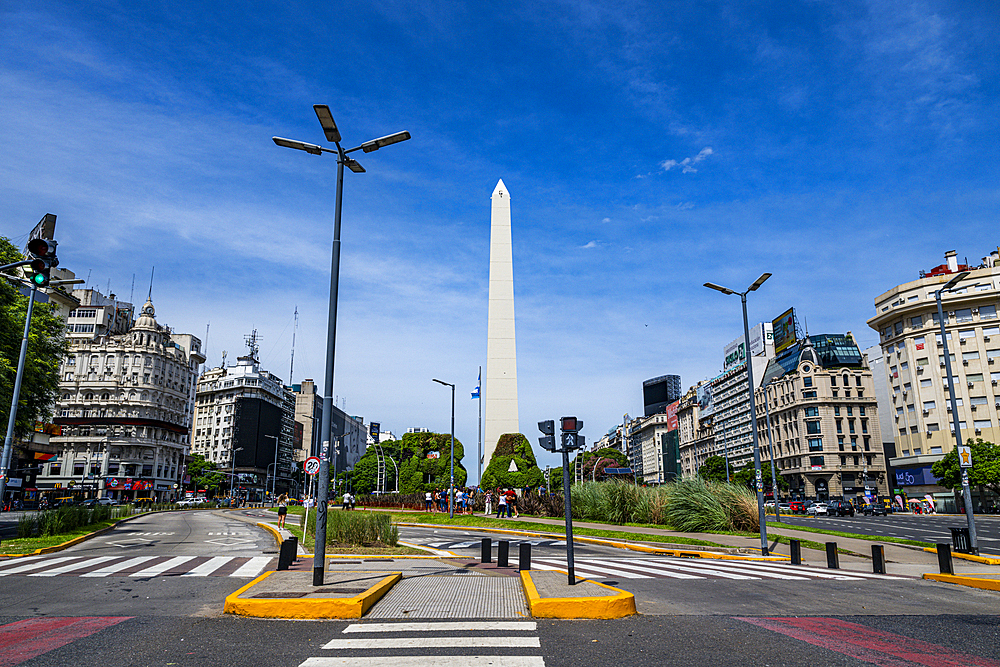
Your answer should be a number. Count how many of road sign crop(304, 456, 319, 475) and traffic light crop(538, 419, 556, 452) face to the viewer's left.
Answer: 1

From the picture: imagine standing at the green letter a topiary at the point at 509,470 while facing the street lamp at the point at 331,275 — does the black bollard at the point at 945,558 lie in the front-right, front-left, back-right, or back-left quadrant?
front-left

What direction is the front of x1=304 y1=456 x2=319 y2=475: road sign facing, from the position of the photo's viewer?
facing the viewer

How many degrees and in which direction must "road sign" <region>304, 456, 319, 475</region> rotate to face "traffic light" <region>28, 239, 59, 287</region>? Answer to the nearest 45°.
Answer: approximately 45° to its right

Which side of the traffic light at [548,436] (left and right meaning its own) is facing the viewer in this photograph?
left

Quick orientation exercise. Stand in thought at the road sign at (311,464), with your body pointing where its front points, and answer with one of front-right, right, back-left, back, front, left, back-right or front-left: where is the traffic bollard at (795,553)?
front-left

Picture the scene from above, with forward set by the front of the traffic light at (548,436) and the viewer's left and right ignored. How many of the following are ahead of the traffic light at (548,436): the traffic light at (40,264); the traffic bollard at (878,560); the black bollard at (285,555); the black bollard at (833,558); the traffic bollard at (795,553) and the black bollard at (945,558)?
2

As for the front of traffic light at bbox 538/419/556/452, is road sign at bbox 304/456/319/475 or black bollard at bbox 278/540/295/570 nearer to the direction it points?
the black bollard

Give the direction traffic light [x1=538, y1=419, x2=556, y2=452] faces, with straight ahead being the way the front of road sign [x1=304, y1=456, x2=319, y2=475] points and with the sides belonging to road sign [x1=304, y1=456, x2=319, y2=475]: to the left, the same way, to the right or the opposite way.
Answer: to the right

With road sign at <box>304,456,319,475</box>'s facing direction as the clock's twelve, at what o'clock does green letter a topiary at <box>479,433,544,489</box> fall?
The green letter a topiary is roughly at 7 o'clock from the road sign.

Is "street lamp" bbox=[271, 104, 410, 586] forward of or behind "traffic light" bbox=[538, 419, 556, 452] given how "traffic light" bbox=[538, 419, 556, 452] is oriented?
forward

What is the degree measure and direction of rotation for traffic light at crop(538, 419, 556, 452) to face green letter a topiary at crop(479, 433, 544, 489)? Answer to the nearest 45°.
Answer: approximately 90° to its right

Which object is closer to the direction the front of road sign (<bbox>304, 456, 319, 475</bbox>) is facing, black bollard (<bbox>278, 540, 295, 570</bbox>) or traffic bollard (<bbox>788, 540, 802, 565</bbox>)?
the black bollard

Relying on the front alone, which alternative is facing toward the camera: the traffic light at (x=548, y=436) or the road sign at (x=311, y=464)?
the road sign

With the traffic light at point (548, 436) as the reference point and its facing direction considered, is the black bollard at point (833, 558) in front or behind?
behind

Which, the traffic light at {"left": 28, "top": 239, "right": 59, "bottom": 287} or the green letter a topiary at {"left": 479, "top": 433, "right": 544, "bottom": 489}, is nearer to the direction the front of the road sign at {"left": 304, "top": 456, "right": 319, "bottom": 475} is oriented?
the traffic light
